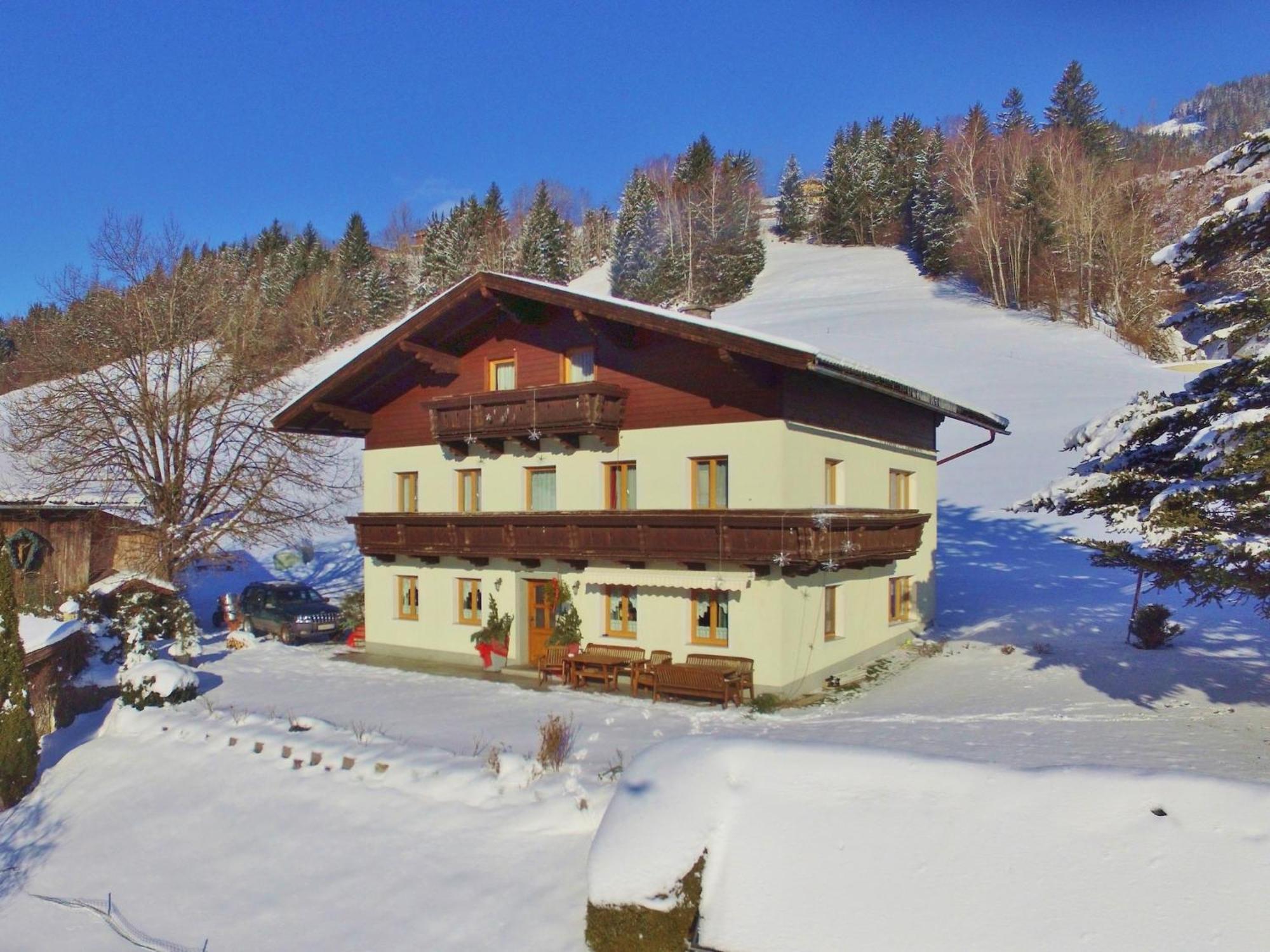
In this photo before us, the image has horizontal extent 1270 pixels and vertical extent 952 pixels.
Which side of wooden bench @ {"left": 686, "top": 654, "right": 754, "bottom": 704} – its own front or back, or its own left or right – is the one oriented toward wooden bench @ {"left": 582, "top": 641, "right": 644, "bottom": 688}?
right

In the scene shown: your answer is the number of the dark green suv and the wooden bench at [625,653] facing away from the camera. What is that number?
0

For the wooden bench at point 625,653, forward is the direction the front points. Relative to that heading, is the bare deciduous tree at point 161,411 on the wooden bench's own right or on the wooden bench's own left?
on the wooden bench's own right

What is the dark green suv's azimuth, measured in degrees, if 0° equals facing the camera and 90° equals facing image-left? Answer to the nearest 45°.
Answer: approximately 315°

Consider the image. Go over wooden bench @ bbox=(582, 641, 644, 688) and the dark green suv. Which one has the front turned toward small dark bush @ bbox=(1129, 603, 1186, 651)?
the dark green suv

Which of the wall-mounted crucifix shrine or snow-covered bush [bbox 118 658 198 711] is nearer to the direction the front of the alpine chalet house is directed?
the snow-covered bush

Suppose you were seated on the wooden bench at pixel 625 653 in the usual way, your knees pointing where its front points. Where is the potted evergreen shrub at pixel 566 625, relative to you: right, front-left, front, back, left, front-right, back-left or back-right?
right

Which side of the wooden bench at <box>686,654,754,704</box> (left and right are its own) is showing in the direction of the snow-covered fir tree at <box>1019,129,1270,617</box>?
left

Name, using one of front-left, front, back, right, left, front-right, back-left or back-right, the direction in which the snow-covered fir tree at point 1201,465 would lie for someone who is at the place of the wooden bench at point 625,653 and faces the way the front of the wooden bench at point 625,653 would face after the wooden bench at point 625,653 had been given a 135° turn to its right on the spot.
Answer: back-right
